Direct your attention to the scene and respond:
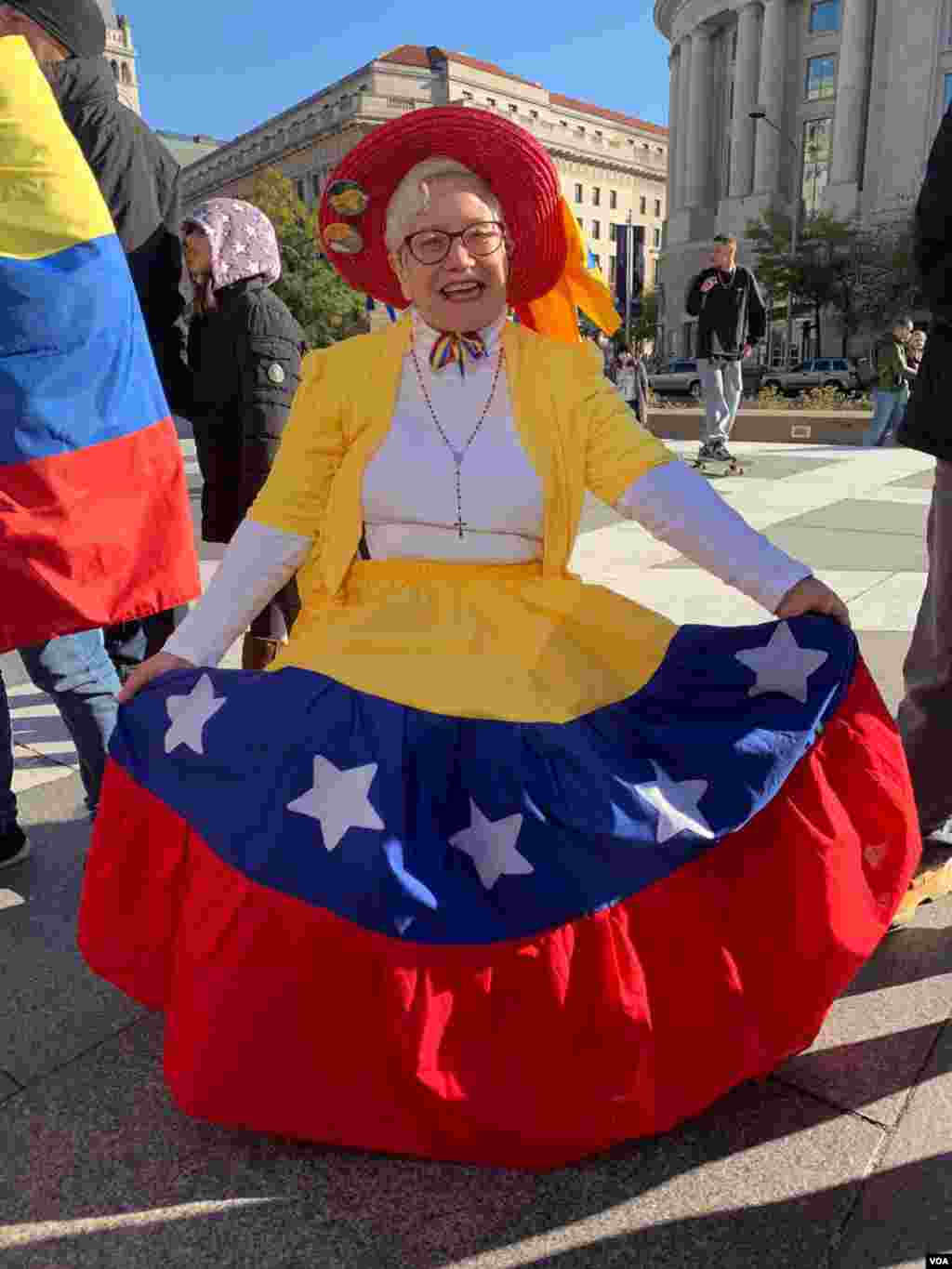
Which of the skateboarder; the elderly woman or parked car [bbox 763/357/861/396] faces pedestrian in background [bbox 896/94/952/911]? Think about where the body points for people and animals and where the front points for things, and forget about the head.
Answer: the skateboarder

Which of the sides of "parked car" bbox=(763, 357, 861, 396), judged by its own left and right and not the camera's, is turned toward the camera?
left

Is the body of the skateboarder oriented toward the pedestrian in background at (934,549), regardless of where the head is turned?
yes

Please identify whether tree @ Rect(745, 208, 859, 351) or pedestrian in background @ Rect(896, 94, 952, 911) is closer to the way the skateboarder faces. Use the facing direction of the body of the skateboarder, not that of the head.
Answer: the pedestrian in background

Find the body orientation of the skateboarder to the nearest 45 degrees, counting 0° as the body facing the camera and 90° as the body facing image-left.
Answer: approximately 0°

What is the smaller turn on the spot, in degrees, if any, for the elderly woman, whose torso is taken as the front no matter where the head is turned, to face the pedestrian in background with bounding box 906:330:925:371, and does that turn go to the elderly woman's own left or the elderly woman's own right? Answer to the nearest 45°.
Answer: approximately 135° to the elderly woman's own left

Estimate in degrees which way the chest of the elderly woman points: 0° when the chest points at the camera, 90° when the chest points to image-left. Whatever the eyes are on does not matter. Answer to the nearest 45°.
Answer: approximately 0°

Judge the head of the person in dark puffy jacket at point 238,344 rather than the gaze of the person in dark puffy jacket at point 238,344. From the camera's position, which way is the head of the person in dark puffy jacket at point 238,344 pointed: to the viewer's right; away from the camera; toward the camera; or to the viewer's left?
to the viewer's left

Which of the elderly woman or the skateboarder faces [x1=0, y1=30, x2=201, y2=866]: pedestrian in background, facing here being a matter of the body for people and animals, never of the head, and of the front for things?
the skateboarder
